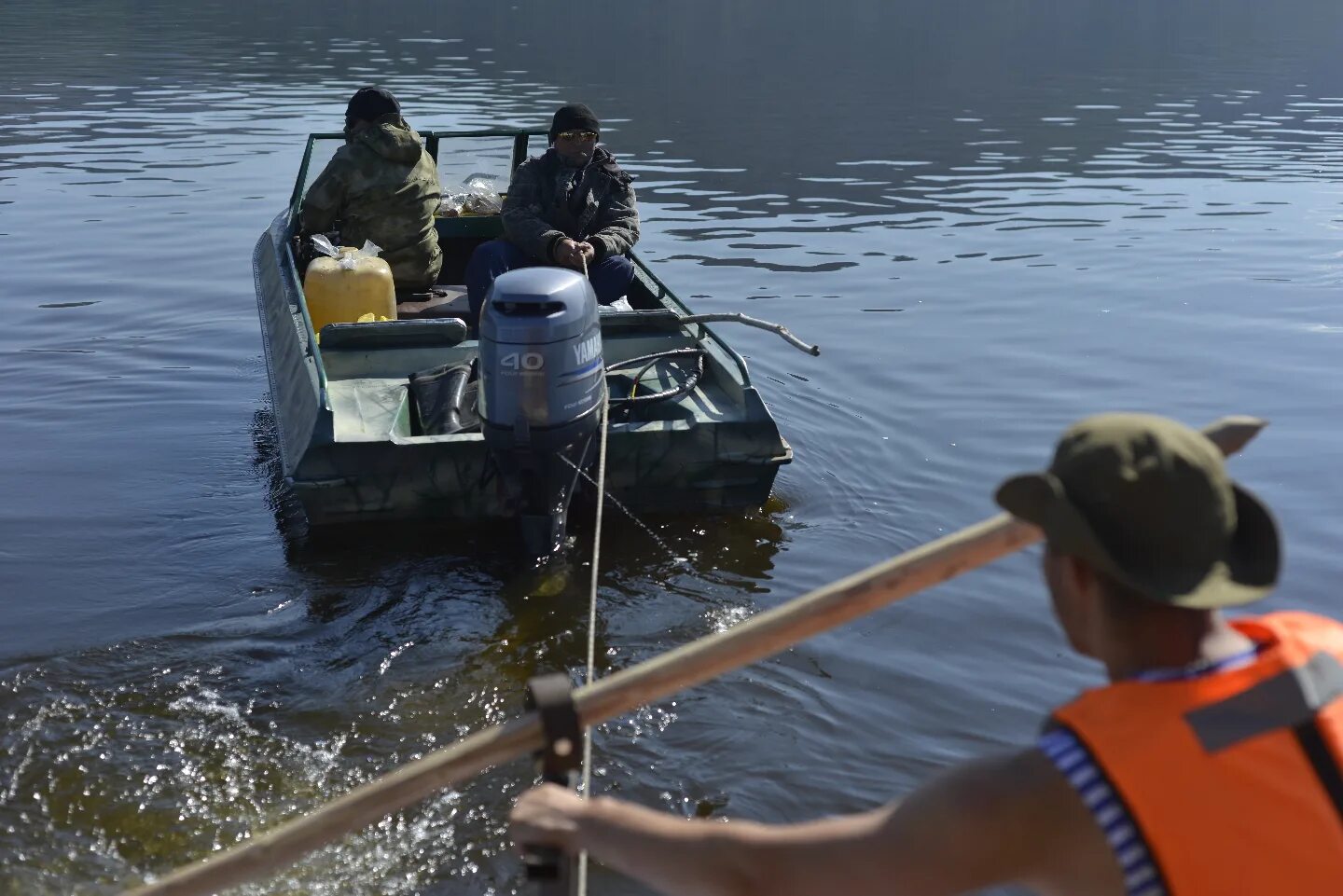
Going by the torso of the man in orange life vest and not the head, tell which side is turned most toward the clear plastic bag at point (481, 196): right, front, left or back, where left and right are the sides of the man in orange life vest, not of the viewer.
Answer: front

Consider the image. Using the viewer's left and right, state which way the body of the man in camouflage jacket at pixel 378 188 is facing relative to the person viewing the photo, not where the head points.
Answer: facing away from the viewer and to the left of the viewer

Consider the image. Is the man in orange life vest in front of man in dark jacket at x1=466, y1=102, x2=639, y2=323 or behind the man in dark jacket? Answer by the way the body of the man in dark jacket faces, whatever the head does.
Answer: in front

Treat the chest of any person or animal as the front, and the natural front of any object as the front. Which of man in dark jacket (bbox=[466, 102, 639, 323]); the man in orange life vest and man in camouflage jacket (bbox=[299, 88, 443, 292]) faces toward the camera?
man in dark jacket (bbox=[466, 102, 639, 323])

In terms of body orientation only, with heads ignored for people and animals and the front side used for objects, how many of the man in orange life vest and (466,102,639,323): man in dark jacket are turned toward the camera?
1

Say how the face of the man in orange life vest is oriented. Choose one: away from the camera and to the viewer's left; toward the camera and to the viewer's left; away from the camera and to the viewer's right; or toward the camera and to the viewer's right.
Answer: away from the camera and to the viewer's left

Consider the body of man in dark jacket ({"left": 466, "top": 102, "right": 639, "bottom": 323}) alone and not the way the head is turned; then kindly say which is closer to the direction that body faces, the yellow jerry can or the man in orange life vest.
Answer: the man in orange life vest

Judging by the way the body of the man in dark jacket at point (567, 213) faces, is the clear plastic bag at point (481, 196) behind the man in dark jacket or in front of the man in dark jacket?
behind

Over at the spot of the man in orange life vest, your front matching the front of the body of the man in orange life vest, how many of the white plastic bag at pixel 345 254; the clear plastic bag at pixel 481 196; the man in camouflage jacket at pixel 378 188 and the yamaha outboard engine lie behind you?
0

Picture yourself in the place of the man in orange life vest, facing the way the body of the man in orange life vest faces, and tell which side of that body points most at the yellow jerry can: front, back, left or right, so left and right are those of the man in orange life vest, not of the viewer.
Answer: front

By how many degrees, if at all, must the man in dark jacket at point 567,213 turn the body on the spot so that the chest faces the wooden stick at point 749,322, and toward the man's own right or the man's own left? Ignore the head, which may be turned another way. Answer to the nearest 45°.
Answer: approximately 45° to the man's own left

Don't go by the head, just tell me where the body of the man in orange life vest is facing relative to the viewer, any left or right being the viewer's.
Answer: facing away from the viewer and to the left of the viewer

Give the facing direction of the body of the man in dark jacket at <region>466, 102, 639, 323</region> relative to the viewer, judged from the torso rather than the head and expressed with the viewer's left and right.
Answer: facing the viewer

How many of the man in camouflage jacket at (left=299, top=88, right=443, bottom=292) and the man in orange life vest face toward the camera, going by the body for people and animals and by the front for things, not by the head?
0

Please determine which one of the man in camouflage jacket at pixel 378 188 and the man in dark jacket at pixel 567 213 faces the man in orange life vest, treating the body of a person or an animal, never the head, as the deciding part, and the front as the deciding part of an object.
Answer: the man in dark jacket at pixel 567 213

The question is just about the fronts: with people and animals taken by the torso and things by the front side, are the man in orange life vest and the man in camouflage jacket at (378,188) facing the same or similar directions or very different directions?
same or similar directions

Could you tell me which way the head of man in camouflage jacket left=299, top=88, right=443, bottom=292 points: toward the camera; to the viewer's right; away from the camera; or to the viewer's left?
away from the camera

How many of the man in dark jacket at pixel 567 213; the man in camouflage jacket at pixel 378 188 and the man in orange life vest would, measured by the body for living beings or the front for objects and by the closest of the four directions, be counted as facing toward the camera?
1

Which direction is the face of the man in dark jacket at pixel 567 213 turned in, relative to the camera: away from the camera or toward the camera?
toward the camera
